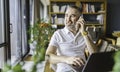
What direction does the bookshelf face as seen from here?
toward the camera

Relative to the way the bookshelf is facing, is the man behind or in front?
in front
